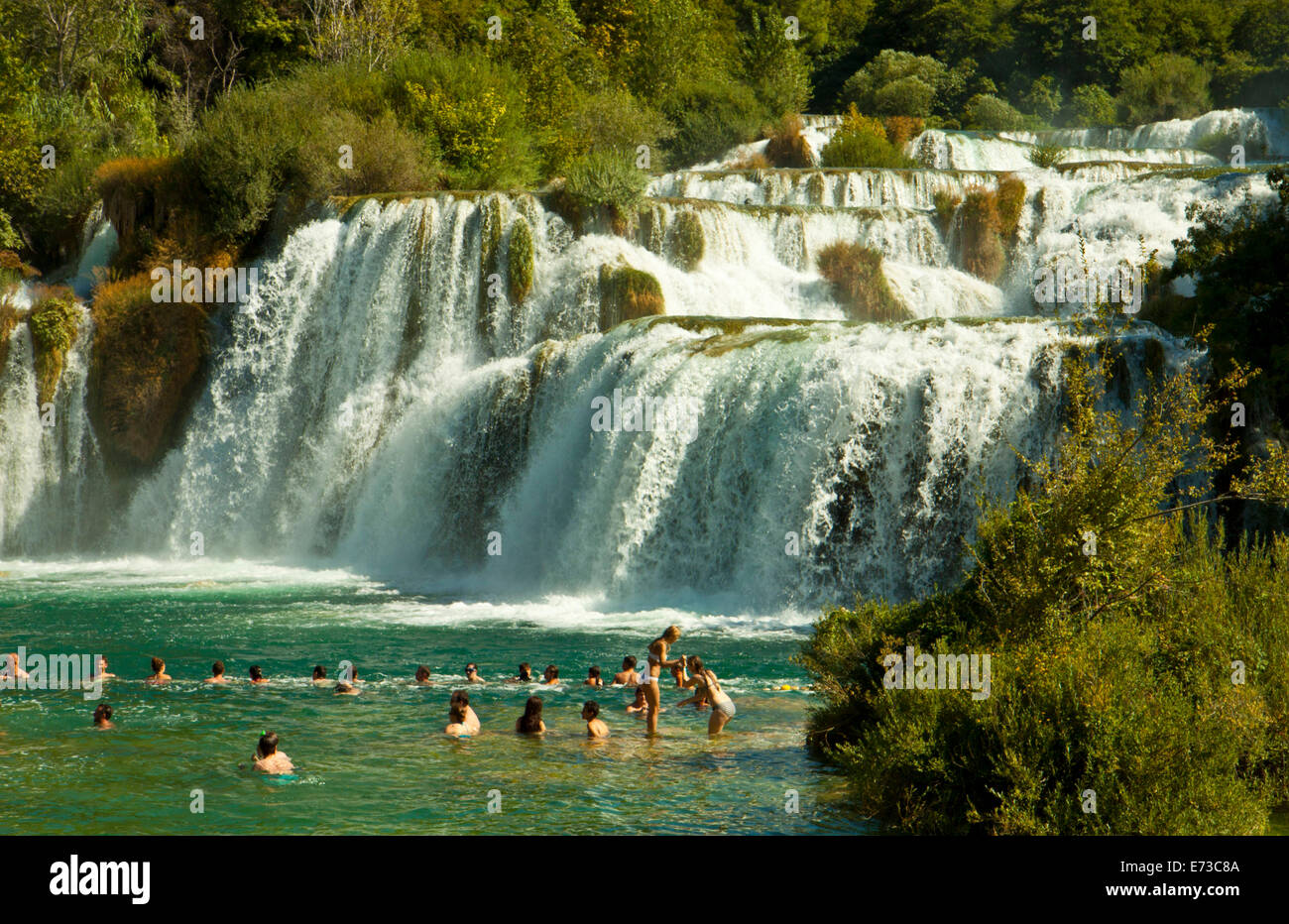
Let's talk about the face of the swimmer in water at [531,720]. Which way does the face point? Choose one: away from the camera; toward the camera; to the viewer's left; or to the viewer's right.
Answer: away from the camera

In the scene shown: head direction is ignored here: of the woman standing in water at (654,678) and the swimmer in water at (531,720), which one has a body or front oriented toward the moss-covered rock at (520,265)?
the swimmer in water

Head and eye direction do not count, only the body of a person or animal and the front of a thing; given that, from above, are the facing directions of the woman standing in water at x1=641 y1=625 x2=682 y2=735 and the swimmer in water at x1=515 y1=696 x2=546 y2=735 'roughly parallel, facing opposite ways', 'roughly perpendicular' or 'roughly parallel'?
roughly perpendicular

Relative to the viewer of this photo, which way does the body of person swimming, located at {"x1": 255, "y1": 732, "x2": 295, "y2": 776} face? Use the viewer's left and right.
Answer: facing away from the viewer and to the left of the viewer

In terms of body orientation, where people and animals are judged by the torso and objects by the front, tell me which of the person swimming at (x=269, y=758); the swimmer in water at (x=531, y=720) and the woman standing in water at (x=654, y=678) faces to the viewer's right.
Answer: the woman standing in water

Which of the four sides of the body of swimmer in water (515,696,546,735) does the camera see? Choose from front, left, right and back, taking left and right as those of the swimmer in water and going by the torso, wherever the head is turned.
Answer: back

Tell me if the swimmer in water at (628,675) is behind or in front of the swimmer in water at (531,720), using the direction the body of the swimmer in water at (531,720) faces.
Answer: in front

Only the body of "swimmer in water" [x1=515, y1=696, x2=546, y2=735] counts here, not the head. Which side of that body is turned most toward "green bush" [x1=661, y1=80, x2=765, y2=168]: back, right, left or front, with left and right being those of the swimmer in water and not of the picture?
front

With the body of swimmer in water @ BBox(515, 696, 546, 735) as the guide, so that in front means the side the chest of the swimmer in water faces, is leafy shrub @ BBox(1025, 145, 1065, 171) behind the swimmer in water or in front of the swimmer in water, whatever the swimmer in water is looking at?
in front

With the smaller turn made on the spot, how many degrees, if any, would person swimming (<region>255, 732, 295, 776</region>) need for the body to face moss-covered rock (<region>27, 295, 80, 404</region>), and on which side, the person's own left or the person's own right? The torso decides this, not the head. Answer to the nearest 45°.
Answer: approximately 45° to the person's own right

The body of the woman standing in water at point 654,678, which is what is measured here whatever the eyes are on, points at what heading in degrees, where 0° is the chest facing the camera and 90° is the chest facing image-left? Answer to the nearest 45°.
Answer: approximately 270°

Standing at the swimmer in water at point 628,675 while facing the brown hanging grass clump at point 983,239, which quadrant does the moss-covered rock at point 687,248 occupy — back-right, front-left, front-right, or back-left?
front-left
